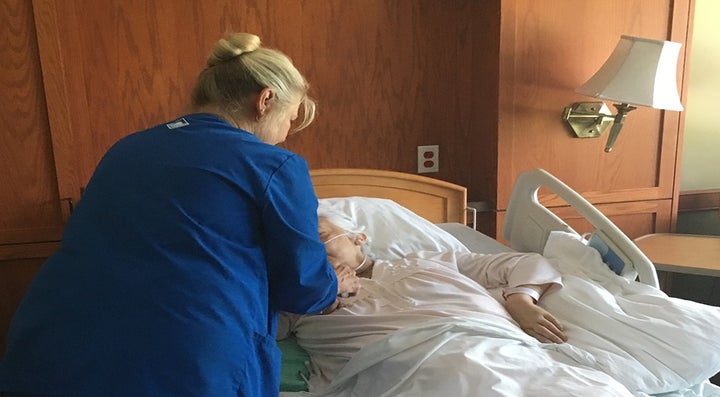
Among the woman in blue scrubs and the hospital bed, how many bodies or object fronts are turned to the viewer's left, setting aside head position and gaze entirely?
0

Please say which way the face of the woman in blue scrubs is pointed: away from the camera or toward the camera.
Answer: away from the camera

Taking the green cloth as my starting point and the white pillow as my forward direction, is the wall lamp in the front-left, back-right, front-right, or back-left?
front-right

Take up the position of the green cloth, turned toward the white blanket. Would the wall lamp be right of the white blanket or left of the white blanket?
left

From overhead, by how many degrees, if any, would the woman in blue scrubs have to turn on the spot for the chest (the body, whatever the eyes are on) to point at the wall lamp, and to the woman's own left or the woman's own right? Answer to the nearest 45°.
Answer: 0° — they already face it

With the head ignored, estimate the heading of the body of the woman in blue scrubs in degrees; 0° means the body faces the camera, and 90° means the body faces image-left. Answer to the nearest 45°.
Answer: approximately 225°

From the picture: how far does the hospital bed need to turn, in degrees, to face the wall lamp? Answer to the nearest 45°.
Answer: approximately 135° to its left

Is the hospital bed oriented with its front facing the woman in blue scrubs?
no

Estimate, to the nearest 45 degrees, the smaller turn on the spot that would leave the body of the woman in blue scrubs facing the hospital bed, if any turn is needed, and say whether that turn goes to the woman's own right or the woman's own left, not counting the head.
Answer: approximately 45° to the woman's own right

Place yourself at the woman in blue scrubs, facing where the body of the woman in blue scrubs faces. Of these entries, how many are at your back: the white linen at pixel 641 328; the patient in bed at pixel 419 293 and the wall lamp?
0

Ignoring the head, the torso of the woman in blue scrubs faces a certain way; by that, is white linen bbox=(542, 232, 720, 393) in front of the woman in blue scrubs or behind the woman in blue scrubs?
in front

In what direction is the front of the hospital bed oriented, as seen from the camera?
facing the viewer and to the right of the viewer

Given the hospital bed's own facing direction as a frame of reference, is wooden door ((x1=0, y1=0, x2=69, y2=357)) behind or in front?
behind
